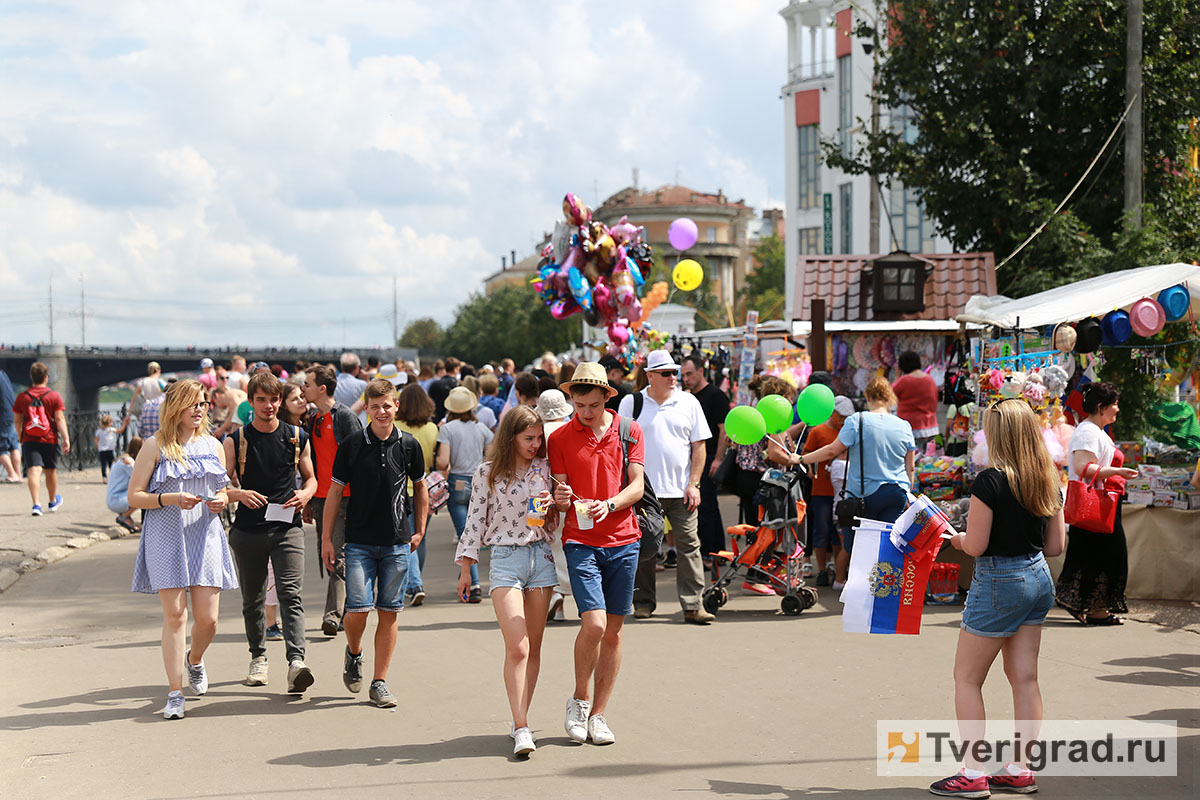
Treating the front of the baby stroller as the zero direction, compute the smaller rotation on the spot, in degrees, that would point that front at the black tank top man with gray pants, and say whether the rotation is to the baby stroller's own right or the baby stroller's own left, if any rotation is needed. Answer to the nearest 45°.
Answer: approximately 45° to the baby stroller's own left

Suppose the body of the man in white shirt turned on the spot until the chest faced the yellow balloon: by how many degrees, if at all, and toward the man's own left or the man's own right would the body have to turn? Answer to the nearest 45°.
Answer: approximately 180°

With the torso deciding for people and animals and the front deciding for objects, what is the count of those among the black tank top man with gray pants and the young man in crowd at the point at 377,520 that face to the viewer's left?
0

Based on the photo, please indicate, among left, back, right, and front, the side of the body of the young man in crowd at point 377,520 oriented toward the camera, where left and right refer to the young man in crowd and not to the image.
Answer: front

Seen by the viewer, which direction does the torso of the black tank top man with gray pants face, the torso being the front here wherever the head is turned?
toward the camera

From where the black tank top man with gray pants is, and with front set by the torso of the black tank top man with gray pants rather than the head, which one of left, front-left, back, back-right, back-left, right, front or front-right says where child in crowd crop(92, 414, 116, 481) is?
back

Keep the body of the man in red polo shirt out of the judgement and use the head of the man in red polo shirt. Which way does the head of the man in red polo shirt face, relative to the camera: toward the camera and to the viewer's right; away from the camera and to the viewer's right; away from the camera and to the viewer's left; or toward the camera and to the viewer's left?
toward the camera and to the viewer's left

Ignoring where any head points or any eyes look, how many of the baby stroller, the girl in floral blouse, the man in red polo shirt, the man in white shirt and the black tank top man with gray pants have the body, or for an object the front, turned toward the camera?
4

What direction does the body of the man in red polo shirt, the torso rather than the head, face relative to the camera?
toward the camera
